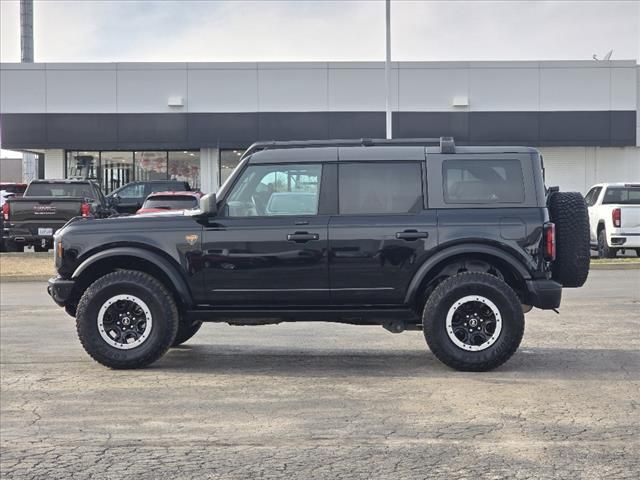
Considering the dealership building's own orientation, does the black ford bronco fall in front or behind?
in front

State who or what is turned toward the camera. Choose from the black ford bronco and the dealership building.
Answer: the dealership building

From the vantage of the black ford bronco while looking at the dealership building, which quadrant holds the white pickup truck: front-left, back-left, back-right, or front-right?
front-right

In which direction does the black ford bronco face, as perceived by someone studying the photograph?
facing to the left of the viewer

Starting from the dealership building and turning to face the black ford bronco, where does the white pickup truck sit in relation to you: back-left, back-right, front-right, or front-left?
front-left

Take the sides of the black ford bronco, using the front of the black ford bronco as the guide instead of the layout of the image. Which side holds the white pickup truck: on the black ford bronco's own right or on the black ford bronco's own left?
on the black ford bronco's own right

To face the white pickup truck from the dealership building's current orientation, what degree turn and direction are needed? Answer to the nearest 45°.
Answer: approximately 45° to its left

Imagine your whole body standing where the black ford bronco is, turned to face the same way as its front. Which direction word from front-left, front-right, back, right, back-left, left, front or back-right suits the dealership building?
right

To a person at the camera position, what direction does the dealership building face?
facing the viewer

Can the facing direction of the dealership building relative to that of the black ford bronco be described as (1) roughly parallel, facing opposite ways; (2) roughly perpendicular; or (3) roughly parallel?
roughly perpendicular

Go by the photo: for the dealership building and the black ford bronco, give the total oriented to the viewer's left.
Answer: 1
